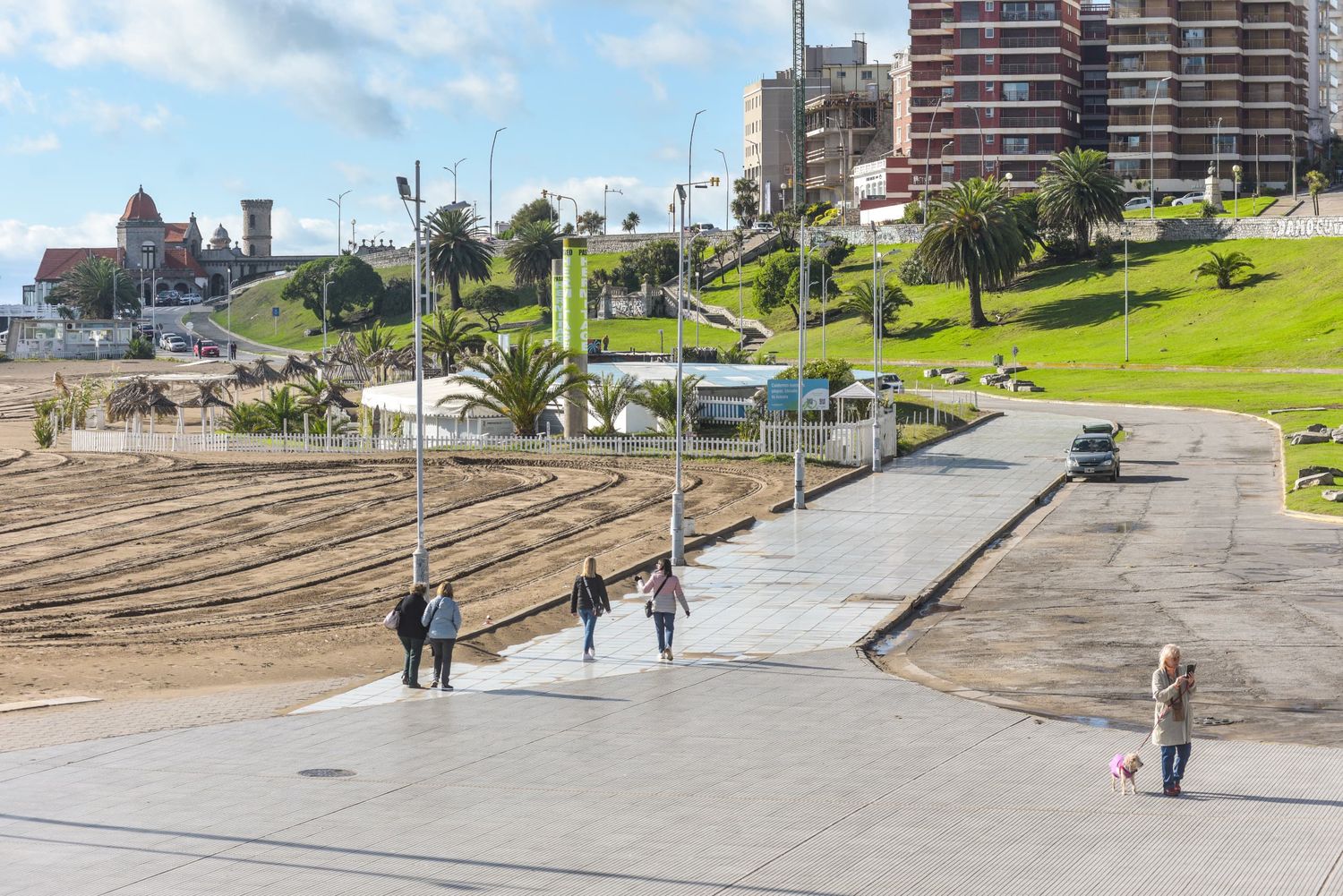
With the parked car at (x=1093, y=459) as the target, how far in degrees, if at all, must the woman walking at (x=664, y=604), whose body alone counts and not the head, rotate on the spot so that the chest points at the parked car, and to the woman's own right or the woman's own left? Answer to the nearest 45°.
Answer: approximately 45° to the woman's own right

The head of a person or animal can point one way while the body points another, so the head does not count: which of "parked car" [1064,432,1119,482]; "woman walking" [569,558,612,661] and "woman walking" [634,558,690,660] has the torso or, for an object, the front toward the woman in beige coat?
the parked car

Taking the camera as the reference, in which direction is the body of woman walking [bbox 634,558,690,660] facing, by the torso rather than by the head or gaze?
away from the camera

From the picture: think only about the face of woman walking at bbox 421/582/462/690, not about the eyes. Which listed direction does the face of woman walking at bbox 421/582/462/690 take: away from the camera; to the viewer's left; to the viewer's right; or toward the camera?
away from the camera

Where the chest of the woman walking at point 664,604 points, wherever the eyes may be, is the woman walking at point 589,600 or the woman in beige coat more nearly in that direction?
the woman walking

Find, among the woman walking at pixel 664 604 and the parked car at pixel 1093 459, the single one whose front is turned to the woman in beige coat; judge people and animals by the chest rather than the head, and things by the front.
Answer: the parked car

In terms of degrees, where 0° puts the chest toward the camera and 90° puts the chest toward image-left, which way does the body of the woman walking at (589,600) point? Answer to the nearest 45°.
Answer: approximately 180°

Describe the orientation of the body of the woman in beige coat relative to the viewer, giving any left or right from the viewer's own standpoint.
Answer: facing the viewer and to the right of the viewer

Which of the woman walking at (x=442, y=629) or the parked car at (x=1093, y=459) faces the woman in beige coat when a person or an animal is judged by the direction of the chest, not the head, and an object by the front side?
the parked car

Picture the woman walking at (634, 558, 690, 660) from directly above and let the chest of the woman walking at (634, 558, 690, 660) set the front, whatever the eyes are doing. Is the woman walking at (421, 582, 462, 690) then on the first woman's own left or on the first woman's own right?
on the first woman's own left

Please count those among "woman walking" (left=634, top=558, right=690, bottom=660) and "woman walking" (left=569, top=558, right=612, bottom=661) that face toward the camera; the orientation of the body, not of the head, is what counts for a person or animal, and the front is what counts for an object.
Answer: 0

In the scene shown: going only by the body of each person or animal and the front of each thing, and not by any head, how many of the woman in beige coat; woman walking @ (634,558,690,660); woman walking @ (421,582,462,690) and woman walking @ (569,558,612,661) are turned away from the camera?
3

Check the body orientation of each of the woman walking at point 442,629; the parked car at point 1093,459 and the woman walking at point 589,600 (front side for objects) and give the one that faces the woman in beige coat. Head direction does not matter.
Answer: the parked car

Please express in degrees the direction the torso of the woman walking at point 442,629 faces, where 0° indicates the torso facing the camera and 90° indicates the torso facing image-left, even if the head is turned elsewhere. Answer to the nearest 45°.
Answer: approximately 180°

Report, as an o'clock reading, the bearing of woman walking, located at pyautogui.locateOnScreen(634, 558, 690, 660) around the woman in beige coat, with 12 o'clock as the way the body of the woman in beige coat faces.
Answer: The woman walking is roughly at 6 o'clock from the woman in beige coat.
